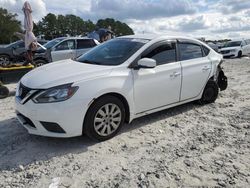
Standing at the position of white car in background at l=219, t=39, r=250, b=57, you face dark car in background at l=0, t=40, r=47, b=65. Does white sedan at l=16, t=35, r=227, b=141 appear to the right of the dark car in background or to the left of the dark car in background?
left

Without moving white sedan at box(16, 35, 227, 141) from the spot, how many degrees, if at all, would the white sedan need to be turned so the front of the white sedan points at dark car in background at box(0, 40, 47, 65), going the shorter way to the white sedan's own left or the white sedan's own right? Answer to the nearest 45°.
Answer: approximately 90° to the white sedan's own right

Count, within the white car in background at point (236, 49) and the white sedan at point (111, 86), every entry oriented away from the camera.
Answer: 0

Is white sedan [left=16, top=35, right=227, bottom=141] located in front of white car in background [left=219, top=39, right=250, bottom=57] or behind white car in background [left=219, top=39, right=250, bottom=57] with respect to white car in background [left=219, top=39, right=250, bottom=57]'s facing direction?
in front

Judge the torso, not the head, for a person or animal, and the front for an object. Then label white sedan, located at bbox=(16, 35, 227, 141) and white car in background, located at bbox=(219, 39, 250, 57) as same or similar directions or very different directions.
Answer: same or similar directions

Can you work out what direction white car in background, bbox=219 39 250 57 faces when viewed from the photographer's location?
facing the viewer and to the left of the viewer

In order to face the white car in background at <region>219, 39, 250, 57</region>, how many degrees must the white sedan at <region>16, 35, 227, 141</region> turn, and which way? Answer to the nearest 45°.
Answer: approximately 180°

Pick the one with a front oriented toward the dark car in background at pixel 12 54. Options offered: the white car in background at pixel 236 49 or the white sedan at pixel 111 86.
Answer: the white car in background

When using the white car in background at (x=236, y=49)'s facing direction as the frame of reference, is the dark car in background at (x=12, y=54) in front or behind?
in front
